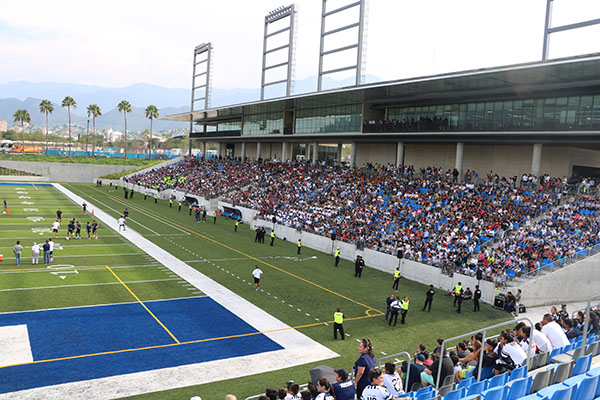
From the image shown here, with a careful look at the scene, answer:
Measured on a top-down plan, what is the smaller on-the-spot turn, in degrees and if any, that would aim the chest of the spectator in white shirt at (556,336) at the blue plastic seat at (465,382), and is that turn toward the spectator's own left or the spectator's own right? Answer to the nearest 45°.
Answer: approximately 90° to the spectator's own left

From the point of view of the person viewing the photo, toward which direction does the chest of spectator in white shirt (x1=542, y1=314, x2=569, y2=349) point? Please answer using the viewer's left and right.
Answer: facing away from the viewer and to the left of the viewer

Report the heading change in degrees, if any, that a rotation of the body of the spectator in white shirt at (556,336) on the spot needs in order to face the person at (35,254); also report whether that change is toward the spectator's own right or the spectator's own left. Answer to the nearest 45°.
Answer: approximately 45° to the spectator's own left

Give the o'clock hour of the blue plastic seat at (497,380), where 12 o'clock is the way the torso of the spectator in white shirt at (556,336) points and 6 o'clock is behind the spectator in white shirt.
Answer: The blue plastic seat is roughly at 8 o'clock from the spectator in white shirt.
